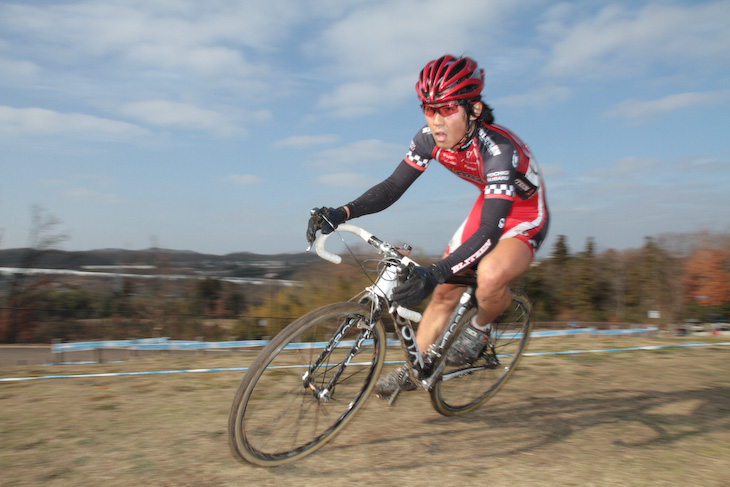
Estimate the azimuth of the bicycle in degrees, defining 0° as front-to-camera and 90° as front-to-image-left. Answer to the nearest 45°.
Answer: approximately 45°

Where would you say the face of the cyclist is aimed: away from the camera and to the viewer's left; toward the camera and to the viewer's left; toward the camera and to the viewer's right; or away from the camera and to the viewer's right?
toward the camera and to the viewer's left
